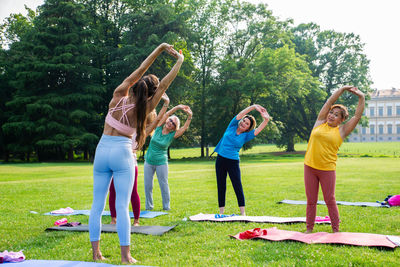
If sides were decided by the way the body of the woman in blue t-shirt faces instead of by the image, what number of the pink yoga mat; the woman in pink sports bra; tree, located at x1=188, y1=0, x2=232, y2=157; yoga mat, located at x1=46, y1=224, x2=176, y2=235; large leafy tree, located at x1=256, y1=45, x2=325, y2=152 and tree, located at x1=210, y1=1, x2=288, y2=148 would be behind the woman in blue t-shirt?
3

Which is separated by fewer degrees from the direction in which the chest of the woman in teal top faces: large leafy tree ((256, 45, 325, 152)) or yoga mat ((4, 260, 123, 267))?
the yoga mat

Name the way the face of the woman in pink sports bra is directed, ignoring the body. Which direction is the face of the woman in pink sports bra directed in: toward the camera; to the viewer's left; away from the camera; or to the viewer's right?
away from the camera

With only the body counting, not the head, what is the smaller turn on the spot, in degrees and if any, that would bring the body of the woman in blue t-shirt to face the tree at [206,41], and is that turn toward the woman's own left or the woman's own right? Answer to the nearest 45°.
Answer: approximately 180°

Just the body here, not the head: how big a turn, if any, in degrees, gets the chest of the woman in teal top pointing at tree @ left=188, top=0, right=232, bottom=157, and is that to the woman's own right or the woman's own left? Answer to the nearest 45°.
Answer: approximately 180°

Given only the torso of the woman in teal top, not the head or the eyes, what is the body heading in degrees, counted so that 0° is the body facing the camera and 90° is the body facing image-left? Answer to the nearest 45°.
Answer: approximately 0°

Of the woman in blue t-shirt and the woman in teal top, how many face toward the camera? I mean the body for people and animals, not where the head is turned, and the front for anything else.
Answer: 2

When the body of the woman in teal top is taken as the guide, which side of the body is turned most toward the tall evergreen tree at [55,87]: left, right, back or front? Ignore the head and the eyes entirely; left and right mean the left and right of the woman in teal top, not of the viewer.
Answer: back
